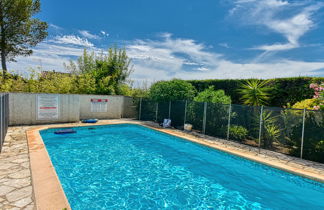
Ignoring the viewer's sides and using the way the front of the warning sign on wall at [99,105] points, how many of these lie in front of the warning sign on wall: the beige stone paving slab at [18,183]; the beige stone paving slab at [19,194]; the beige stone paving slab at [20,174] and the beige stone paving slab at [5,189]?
4

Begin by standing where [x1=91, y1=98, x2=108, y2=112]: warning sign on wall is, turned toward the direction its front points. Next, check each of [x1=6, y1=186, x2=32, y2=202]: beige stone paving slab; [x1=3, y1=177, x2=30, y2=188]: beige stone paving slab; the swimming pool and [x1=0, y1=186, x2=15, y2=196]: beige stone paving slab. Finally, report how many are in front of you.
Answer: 4

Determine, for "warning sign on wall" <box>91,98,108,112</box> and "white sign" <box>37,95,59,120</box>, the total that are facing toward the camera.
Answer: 2

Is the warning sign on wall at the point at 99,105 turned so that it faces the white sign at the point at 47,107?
no

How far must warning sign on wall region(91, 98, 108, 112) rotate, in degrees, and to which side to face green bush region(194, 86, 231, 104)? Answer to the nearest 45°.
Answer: approximately 45° to its left

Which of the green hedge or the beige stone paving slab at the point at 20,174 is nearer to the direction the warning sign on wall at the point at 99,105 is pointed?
the beige stone paving slab

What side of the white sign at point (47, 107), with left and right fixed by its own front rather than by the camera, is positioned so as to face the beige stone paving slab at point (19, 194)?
front

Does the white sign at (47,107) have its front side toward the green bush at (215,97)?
no

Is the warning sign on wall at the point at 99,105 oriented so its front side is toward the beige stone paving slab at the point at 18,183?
yes

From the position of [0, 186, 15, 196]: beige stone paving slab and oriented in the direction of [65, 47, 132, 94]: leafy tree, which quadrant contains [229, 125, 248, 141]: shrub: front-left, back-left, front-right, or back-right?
front-right

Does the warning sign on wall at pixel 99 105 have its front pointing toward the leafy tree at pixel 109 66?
no

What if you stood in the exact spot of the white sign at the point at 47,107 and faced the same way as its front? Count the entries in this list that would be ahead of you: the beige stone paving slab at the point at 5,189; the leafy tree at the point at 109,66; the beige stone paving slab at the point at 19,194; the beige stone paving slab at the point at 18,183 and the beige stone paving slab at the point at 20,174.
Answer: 4

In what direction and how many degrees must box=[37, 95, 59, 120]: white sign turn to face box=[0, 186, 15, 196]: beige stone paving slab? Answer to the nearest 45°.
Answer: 0° — it already faces it

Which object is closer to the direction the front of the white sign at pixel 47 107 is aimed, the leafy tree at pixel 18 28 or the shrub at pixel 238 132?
the shrub

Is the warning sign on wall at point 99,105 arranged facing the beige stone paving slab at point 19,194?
yes

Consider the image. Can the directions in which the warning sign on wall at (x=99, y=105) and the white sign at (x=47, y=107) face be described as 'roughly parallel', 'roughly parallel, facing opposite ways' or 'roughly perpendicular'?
roughly parallel

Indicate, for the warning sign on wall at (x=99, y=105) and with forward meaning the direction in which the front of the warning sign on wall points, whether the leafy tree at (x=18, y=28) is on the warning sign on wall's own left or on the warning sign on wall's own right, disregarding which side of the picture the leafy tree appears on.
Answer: on the warning sign on wall's own right

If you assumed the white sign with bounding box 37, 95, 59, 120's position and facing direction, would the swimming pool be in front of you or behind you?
in front

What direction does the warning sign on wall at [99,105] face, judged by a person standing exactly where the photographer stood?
facing the viewer
